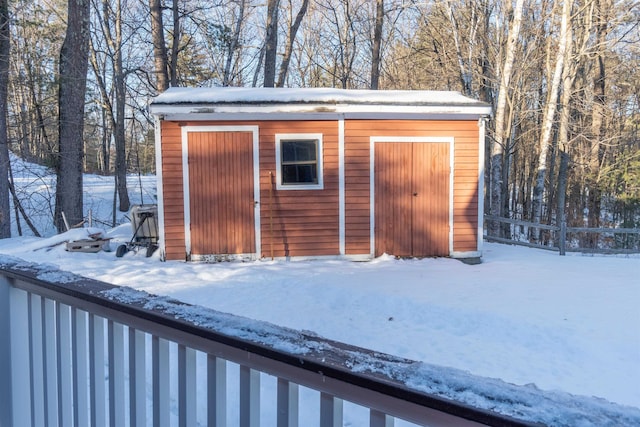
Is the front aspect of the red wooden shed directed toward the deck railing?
yes

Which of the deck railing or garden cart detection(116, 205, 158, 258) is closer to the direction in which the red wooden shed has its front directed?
the deck railing

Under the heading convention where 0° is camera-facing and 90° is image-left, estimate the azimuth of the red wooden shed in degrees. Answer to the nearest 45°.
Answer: approximately 0°

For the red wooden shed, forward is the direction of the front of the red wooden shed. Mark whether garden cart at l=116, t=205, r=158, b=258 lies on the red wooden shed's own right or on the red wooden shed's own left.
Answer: on the red wooden shed's own right
